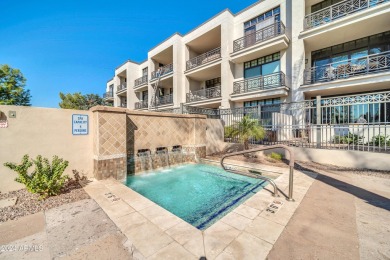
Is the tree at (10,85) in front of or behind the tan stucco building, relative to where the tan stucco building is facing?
in front

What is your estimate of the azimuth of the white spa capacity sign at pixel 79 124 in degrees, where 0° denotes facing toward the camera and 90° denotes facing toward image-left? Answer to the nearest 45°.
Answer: approximately 0°

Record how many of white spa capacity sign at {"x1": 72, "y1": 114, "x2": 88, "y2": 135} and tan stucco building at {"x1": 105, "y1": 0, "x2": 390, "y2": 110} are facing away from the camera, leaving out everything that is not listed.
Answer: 0

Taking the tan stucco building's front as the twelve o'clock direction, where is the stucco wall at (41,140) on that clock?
The stucco wall is roughly at 12 o'clock from the tan stucco building.

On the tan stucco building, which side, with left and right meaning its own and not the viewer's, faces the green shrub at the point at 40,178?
front

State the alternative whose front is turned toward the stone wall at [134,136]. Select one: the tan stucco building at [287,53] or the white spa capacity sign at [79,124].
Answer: the tan stucco building

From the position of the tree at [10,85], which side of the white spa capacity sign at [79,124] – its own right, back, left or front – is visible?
back

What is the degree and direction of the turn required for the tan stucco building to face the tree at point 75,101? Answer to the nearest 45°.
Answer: approximately 45° to its right

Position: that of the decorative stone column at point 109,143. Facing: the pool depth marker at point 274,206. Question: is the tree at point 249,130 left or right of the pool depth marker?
left

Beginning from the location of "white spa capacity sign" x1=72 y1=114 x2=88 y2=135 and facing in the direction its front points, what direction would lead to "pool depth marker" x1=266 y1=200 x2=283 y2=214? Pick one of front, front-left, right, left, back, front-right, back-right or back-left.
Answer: front-left

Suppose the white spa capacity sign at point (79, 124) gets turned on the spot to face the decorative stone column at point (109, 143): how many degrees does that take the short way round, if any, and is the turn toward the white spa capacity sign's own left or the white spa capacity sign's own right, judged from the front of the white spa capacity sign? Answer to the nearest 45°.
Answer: approximately 45° to the white spa capacity sign's own left

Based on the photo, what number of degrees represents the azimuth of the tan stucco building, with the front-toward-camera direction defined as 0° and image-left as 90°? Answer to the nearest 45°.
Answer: approximately 45°
